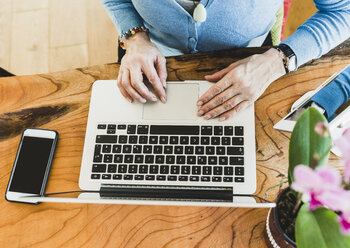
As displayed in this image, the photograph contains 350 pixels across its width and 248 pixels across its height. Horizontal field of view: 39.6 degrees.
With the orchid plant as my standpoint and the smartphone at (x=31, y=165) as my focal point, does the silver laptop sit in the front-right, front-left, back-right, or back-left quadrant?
front-right

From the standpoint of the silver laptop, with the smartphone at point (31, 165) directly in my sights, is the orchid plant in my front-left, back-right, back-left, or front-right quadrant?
back-left

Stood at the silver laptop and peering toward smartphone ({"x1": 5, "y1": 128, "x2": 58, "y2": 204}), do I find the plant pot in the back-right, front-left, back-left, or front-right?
back-left

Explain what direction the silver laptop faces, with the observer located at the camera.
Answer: facing away from the viewer
